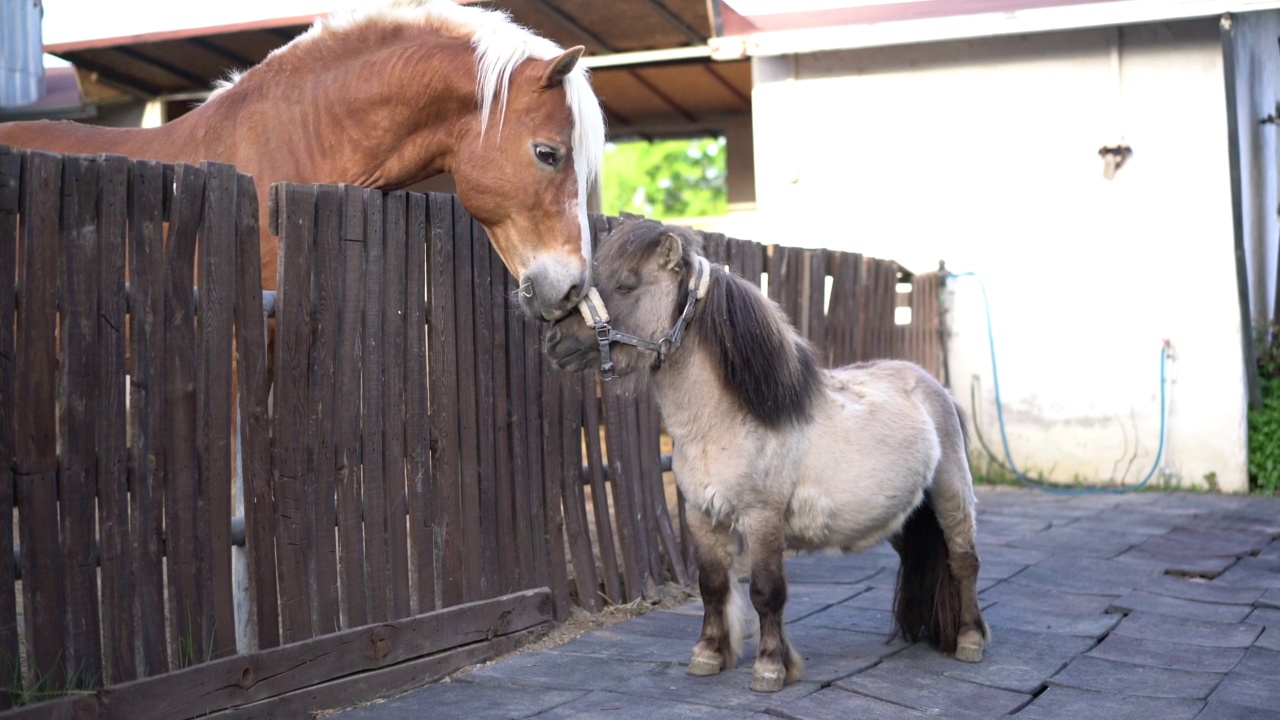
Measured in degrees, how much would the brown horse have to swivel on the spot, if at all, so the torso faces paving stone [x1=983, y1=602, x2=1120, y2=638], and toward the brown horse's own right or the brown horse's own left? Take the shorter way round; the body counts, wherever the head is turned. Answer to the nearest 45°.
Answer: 0° — it already faces it

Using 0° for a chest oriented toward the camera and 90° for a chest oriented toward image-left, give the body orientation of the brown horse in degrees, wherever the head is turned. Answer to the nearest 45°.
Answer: approximately 270°

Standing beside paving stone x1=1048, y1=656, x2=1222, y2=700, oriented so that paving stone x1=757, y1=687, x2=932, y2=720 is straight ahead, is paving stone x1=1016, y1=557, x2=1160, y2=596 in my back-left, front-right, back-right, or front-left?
back-right

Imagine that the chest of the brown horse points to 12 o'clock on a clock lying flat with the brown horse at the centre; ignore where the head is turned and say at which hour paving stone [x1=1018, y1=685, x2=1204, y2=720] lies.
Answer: The paving stone is roughly at 1 o'clock from the brown horse.

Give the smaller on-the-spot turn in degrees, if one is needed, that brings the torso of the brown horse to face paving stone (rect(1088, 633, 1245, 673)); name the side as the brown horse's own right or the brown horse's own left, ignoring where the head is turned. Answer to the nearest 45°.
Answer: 0° — it already faces it
